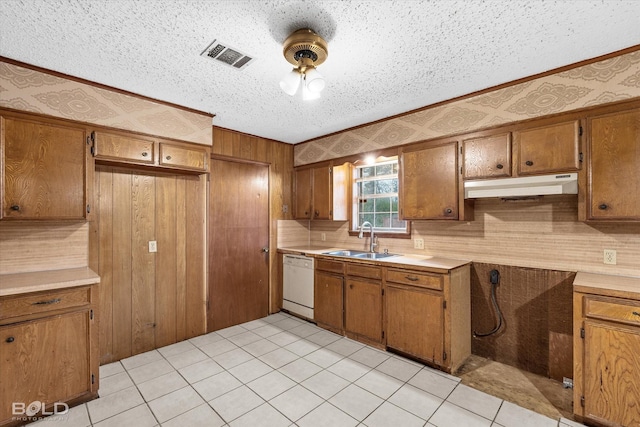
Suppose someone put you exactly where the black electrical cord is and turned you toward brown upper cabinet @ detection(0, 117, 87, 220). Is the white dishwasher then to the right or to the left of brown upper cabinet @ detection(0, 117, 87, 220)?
right

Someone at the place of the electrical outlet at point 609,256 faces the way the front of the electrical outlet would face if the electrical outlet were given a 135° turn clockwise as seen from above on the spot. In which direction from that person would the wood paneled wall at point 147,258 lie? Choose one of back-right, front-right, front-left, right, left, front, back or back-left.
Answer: left

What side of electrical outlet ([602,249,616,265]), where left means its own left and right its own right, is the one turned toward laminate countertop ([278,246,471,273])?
right

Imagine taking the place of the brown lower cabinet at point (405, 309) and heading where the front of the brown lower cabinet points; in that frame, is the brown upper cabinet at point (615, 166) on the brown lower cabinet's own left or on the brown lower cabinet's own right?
on the brown lower cabinet's own left

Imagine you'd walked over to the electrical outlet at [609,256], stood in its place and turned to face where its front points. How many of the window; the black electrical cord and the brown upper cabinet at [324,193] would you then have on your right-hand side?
3

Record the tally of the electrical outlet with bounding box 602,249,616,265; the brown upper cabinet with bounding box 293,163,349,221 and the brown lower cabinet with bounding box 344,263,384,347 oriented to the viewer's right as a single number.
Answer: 0

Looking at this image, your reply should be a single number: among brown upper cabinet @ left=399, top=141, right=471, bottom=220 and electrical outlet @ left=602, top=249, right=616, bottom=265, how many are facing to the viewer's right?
0

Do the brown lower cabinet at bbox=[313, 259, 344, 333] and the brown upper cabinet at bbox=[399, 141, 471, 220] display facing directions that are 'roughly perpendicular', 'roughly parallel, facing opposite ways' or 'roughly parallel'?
roughly parallel

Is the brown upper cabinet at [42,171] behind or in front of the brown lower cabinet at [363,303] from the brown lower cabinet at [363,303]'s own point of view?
in front

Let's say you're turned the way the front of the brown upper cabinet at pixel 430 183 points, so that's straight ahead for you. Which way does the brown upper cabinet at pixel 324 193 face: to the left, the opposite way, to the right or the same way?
the same way

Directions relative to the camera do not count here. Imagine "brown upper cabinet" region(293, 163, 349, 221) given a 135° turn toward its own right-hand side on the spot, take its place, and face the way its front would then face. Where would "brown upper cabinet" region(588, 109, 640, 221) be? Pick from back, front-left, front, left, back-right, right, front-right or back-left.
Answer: back-right

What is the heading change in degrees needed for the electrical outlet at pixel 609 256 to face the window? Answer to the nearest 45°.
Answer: approximately 90° to its right

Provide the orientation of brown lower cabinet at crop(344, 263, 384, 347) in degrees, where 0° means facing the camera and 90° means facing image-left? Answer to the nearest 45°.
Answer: approximately 45°

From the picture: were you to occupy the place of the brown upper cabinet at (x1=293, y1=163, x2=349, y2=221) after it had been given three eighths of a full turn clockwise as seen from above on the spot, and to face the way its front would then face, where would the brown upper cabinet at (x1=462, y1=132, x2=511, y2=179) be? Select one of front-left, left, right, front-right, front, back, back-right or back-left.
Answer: back-right

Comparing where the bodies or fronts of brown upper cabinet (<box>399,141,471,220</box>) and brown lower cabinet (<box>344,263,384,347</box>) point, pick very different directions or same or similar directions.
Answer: same or similar directions

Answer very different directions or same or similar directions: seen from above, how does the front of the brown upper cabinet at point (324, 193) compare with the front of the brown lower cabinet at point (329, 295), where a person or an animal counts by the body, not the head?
same or similar directions
